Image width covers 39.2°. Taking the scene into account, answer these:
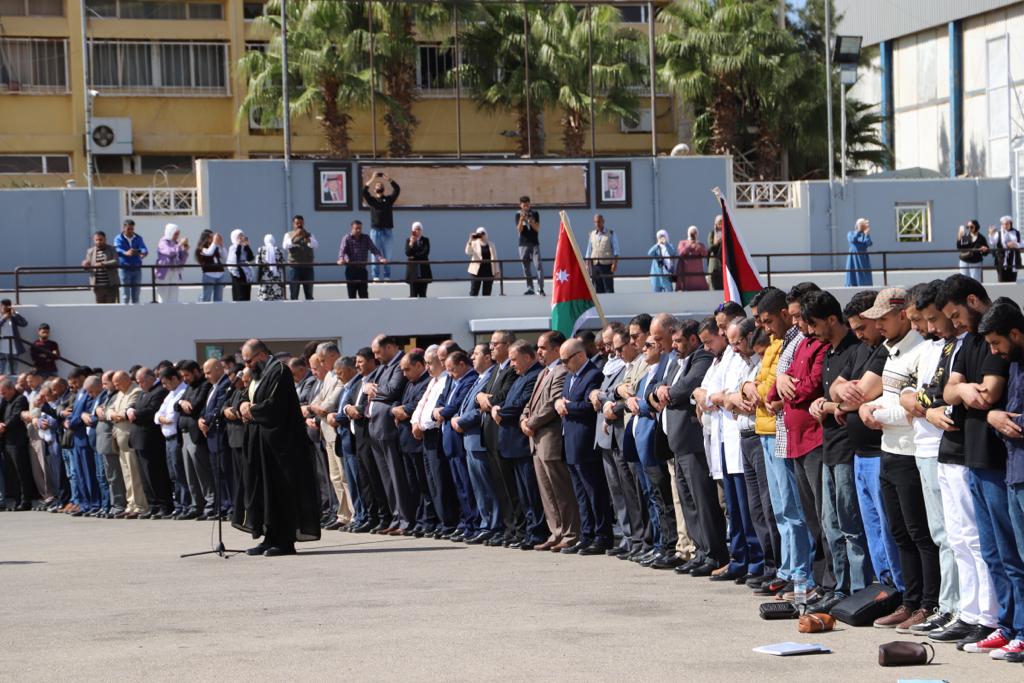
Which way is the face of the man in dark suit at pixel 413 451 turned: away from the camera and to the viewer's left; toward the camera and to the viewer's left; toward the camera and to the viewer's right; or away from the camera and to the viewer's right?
toward the camera and to the viewer's left

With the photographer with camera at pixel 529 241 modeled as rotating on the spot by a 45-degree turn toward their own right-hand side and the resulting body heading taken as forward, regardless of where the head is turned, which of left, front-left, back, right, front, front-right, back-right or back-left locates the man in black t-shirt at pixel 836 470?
front-left

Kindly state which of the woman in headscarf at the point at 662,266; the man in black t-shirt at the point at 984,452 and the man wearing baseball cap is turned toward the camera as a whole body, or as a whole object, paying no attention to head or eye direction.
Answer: the woman in headscarf

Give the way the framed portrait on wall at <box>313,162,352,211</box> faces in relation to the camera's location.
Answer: facing the viewer

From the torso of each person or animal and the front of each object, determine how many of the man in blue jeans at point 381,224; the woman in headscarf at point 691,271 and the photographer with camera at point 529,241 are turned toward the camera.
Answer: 3

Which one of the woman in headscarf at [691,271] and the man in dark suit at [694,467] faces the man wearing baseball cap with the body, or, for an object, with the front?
the woman in headscarf

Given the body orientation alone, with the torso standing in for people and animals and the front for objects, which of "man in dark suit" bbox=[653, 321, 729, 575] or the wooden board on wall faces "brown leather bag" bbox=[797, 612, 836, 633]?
the wooden board on wall

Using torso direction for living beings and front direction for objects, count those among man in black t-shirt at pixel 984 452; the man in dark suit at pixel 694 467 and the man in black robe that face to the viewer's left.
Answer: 3

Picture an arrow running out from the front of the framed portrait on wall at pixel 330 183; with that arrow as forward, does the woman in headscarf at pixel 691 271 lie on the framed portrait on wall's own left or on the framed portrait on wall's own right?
on the framed portrait on wall's own left

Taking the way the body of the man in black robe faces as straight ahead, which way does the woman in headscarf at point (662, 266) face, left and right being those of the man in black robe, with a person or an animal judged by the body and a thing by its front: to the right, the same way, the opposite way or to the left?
to the left

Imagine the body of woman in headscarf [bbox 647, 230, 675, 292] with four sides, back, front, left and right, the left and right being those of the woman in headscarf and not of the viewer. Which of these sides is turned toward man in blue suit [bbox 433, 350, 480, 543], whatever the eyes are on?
front

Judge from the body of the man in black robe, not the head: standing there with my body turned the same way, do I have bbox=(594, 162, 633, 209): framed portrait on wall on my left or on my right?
on my right

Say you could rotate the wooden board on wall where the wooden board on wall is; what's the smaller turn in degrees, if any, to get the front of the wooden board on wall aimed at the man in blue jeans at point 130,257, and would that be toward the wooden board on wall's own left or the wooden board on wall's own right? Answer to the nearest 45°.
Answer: approximately 45° to the wooden board on wall's own right

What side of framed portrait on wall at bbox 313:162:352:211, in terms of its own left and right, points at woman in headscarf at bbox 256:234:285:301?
front

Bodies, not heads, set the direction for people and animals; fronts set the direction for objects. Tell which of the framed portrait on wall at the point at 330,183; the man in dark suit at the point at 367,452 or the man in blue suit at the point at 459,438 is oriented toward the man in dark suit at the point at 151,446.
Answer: the framed portrait on wall

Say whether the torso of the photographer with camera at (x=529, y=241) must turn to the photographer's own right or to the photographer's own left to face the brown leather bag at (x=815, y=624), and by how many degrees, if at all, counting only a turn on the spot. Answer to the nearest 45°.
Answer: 0° — they already face it
